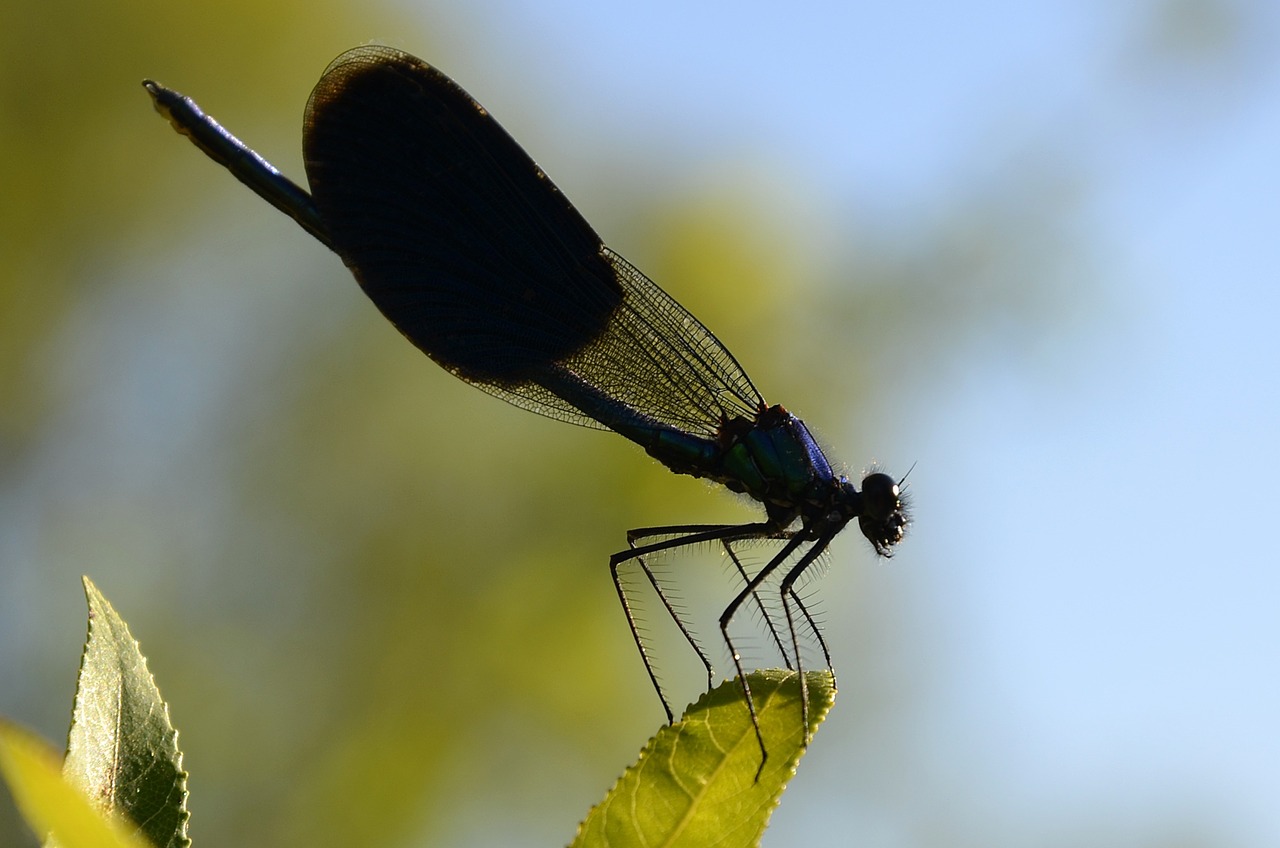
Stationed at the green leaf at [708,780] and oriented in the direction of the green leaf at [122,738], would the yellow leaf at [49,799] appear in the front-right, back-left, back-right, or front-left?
front-left

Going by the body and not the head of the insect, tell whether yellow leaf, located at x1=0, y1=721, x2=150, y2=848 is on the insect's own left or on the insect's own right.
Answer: on the insect's own right

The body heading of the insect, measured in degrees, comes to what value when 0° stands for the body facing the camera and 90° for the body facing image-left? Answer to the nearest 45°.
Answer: approximately 270°
